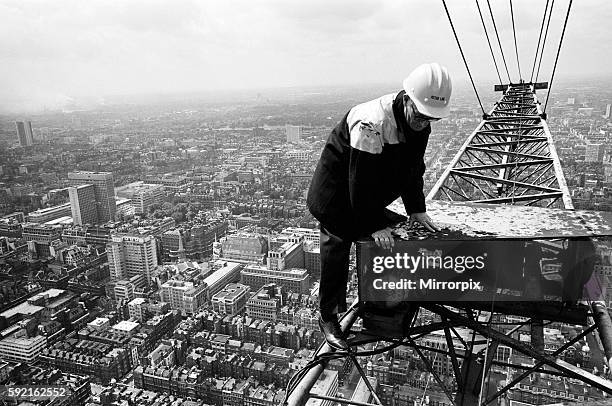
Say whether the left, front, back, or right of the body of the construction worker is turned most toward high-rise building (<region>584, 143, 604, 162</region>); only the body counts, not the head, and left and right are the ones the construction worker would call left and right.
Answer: left

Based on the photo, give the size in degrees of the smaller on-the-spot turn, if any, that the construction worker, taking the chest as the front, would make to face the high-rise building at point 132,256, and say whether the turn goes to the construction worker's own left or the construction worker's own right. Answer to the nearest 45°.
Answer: approximately 180°

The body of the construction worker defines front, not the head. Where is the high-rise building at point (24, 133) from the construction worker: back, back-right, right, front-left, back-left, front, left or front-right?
back

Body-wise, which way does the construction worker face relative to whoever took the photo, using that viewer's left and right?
facing the viewer and to the right of the viewer

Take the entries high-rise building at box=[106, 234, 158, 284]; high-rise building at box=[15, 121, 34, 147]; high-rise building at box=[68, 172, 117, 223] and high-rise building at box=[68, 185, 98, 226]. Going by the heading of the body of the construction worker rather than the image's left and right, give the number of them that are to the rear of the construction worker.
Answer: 4

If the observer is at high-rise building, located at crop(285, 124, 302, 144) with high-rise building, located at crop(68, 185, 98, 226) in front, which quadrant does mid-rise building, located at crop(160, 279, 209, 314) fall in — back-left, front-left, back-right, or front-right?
front-left

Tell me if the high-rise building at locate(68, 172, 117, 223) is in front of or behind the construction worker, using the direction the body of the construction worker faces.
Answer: behind

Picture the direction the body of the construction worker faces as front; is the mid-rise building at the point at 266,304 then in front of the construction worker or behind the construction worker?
behind

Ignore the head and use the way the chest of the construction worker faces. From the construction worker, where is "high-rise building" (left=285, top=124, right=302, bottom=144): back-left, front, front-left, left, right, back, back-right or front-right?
back-left
